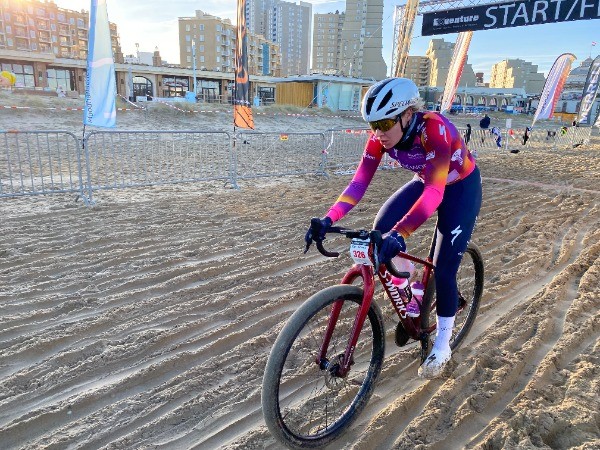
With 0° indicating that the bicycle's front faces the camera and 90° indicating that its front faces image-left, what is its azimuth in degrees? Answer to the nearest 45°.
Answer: approximately 45°

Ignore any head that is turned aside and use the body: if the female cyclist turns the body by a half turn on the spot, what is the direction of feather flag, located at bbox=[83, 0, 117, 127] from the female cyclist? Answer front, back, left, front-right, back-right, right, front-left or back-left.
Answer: left

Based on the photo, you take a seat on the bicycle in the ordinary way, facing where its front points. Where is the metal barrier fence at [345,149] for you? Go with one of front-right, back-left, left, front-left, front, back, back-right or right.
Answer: back-right

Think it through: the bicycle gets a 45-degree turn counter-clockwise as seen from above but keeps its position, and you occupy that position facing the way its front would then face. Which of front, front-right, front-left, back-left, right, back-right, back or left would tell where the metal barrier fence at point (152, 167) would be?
back-right

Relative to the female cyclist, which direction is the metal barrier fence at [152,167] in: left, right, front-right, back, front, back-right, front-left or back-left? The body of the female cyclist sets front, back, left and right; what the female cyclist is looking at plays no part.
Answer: right

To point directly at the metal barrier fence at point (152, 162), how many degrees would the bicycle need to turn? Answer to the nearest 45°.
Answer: approximately 90° to its right

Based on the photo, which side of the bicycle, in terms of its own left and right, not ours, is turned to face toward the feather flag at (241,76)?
right

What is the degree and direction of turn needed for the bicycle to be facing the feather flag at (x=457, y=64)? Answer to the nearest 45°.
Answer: approximately 135° to its right

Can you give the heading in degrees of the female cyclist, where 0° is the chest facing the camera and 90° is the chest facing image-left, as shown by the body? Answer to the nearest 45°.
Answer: approximately 45°

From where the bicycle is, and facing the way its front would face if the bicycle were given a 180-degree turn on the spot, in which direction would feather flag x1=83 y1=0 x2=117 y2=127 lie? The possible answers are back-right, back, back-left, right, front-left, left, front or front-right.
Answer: left

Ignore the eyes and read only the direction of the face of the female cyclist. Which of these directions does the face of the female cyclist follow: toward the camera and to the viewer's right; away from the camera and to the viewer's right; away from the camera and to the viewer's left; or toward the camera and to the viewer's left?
toward the camera and to the viewer's left
